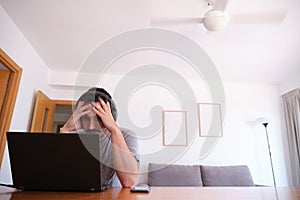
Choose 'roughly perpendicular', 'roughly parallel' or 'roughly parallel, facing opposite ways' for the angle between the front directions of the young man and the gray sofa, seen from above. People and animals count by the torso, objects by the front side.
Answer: roughly parallel

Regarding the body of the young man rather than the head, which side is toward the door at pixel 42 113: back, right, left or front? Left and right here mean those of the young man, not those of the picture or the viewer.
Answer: back

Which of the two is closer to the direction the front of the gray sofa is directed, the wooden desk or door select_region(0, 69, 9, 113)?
the wooden desk

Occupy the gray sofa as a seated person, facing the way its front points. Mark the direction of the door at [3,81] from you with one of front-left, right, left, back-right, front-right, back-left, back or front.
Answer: front-right

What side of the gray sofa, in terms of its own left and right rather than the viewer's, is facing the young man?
front

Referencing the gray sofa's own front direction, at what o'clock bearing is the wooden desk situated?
The wooden desk is roughly at 12 o'clock from the gray sofa.

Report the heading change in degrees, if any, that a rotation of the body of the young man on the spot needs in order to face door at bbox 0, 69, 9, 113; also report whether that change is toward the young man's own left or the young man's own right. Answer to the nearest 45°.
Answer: approximately 90° to the young man's own right

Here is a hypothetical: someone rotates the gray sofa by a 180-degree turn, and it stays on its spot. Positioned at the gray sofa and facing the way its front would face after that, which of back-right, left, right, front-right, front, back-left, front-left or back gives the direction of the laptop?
back

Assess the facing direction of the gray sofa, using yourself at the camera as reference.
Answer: facing the viewer

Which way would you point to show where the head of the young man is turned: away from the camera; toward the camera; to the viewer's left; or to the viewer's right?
toward the camera

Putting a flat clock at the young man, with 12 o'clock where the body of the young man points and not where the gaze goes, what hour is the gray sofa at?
The gray sofa is roughly at 6 o'clock from the young man.

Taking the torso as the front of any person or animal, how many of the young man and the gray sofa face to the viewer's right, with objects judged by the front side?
0

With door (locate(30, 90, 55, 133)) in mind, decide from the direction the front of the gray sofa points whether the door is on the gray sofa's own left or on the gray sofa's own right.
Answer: on the gray sofa's own right
